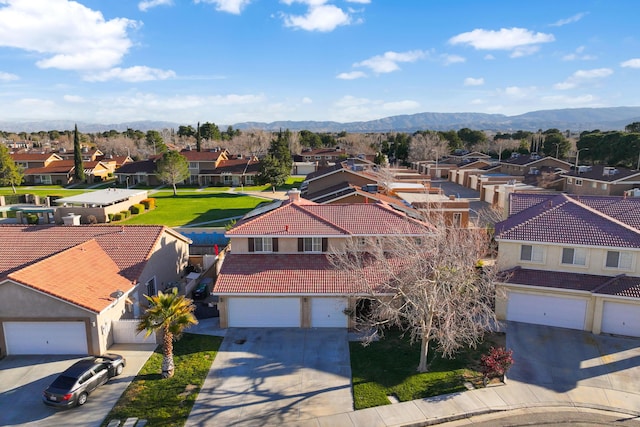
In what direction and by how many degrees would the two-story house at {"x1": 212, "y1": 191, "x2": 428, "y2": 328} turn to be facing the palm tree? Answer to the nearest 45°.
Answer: approximately 45° to its right

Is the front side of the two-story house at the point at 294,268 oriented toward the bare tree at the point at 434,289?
no

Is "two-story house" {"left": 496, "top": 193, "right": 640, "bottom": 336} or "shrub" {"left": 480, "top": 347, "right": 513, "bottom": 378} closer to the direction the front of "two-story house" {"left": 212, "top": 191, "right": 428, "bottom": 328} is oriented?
the shrub

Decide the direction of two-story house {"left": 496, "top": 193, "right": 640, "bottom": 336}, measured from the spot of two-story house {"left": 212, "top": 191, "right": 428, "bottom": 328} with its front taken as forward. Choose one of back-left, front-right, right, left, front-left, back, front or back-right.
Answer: left

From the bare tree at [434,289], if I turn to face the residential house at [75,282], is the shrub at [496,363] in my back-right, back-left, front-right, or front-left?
back-left

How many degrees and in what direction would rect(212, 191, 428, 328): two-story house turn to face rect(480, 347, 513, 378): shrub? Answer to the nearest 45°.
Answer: approximately 45° to its left

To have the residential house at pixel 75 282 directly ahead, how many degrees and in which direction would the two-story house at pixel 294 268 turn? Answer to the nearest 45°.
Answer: approximately 90° to its right

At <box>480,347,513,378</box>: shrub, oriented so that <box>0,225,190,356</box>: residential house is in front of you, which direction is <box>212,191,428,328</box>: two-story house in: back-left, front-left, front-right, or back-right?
front-right

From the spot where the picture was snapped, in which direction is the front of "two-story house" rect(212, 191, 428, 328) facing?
facing the viewer

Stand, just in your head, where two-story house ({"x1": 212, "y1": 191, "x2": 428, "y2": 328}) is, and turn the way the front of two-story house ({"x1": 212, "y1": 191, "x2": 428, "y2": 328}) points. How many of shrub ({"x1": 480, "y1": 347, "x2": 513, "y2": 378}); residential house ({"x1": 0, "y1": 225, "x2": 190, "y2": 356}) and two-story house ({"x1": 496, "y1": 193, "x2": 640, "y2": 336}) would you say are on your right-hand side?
1

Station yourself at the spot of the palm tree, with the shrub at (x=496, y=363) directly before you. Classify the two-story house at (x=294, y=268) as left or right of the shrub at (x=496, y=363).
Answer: left

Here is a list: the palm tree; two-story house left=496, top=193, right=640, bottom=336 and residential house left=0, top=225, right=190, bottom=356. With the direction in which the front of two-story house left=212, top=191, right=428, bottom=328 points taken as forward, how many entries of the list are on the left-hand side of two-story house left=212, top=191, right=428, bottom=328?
1
